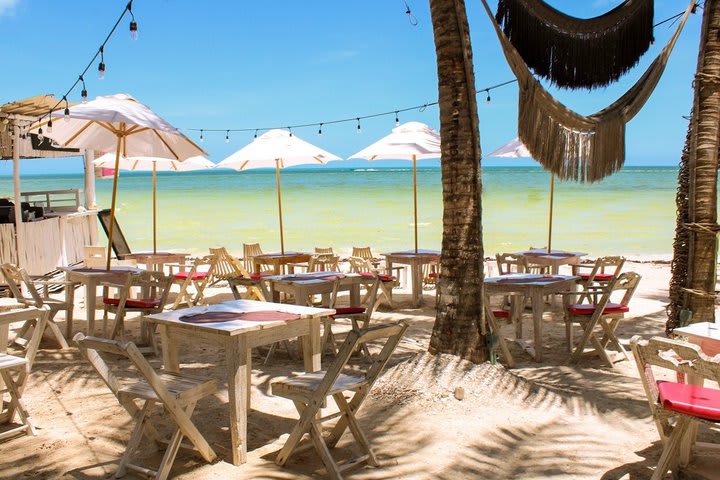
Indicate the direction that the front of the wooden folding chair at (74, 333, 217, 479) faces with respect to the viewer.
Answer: facing away from the viewer and to the right of the viewer

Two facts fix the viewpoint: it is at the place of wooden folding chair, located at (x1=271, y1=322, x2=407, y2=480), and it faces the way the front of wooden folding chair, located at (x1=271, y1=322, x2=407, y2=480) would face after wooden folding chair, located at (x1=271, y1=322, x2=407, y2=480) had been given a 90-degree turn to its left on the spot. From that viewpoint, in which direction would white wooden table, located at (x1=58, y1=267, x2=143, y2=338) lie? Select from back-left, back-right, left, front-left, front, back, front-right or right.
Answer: right

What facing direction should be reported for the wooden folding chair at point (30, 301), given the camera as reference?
facing away from the viewer and to the right of the viewer

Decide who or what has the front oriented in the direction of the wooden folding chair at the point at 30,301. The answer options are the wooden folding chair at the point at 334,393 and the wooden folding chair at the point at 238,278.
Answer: the wooden folding chair at the point at 334,393

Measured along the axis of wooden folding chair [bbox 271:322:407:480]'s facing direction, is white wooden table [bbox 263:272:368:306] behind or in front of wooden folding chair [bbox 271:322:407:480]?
in front

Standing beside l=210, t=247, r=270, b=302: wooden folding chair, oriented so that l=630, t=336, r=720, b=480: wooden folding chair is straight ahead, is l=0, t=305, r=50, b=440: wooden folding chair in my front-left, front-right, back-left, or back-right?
front-right

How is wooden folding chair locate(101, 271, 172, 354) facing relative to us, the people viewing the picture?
facing away from the viewer and to the left of the viewer

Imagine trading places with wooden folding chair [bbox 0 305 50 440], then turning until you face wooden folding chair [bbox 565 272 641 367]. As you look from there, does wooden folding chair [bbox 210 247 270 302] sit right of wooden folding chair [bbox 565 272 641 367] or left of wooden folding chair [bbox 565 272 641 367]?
left

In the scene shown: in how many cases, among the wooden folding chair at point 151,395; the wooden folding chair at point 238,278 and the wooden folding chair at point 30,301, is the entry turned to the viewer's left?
0

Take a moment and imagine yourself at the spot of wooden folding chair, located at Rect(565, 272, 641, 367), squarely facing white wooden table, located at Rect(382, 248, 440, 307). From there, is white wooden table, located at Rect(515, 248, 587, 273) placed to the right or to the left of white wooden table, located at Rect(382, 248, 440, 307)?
right

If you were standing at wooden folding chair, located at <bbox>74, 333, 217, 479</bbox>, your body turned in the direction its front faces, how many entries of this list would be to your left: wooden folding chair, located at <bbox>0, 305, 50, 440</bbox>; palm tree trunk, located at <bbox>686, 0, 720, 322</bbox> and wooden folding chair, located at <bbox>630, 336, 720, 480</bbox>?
1

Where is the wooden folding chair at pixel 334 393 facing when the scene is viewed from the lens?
facing away from the viewer and to the left of the viewer

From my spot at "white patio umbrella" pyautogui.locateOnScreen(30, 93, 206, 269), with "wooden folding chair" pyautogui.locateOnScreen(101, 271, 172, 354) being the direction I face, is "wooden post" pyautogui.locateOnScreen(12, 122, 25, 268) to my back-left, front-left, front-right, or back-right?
back-right

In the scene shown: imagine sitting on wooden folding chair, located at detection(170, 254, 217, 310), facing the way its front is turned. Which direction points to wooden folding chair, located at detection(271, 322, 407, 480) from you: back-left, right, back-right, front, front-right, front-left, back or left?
back-left
